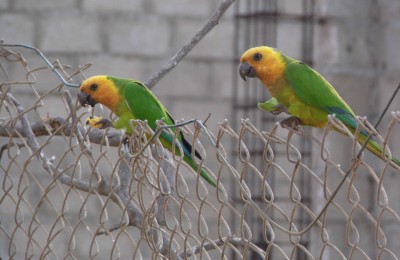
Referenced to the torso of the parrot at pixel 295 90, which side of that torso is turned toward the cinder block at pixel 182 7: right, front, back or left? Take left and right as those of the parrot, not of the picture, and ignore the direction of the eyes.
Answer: right

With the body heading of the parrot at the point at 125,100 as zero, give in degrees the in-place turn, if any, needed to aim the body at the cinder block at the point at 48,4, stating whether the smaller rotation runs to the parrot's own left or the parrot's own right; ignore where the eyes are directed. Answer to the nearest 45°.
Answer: approximately 90° to the parrot's own right

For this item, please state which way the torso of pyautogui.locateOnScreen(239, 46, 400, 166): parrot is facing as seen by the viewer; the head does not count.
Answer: to the viewer's left

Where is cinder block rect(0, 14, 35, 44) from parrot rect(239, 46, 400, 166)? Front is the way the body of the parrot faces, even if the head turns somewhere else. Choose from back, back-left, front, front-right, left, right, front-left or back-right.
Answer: front-right

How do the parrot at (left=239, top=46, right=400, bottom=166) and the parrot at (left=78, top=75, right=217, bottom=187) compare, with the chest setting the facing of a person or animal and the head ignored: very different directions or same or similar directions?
same or similar directions

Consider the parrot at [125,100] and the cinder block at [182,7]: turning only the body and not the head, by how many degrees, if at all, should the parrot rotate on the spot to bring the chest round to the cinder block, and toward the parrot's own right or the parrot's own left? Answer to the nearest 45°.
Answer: approximately 90° to the parrot's own right

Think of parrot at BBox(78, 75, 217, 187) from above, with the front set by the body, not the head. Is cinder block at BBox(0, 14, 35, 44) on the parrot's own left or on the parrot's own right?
on the parrot's own right

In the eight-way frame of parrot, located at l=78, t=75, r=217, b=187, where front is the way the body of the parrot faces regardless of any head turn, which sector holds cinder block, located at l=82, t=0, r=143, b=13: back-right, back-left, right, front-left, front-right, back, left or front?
right

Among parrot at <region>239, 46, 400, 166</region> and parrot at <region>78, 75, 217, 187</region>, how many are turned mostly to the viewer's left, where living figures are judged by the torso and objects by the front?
2

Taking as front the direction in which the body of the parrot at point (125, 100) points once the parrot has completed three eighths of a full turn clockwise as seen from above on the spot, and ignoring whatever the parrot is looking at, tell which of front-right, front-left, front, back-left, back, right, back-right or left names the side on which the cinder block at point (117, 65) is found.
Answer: front-left

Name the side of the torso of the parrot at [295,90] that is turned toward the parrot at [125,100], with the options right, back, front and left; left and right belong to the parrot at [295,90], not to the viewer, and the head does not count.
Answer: front

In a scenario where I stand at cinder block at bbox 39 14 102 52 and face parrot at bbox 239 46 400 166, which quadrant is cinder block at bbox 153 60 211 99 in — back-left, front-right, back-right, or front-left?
front-left

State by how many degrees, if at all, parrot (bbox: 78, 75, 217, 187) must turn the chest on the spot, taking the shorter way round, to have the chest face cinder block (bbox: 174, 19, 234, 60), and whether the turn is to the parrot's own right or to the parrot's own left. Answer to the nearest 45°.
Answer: approximately 90° to the parrot's own right

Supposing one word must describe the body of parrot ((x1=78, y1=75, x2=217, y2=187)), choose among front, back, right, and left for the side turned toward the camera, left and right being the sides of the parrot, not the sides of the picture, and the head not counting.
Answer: left
